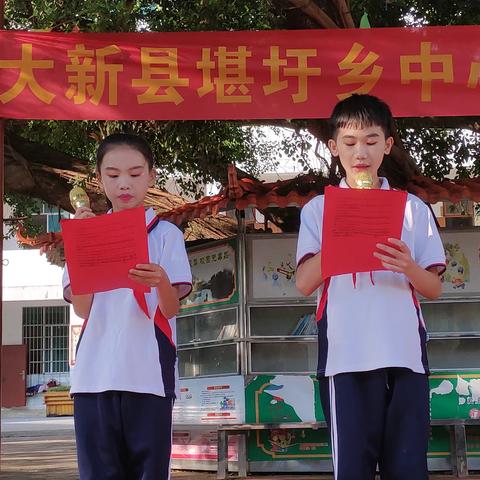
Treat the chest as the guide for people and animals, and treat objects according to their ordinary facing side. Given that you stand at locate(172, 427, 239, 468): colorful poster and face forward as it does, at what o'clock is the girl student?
The girl student is roughly at 12 o'clock from the colorful poster.

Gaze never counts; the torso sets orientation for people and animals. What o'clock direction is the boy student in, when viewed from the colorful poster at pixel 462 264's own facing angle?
The boy student is roughly at 12 o'clock from the colorful poster.

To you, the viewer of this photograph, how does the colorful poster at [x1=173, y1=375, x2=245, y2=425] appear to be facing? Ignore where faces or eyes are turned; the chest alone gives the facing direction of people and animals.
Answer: facing the viewer

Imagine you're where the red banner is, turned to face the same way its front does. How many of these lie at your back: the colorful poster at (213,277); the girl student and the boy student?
1

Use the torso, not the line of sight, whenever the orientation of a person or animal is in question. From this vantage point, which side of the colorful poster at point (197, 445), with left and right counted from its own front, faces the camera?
front

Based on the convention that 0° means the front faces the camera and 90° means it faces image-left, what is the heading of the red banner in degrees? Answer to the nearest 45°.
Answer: approximately 0°

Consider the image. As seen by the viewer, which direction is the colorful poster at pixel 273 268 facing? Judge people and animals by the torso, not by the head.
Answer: toward the camera

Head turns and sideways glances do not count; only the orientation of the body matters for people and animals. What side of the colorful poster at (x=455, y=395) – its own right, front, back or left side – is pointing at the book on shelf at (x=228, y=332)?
right

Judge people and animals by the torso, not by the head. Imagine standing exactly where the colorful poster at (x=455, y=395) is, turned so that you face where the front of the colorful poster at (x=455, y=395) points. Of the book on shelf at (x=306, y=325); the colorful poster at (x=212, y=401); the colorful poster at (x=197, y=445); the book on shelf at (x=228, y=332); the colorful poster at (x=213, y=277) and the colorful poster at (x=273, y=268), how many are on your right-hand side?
6

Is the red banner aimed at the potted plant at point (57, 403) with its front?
no

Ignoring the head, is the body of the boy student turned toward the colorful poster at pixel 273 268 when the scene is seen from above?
no

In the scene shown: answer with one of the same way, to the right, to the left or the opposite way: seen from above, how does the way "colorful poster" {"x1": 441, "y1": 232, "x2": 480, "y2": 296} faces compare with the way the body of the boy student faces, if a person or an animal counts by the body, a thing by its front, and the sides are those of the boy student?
the same way

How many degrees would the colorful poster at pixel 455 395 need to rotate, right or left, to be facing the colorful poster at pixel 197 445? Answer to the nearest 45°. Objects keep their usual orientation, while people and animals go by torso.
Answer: approximately 90° to its right

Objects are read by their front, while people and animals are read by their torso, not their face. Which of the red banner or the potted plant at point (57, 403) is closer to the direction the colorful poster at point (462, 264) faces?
the red banner

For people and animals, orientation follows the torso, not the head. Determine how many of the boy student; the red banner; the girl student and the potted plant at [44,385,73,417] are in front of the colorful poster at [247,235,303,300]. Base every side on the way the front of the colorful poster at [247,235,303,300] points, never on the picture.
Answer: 3

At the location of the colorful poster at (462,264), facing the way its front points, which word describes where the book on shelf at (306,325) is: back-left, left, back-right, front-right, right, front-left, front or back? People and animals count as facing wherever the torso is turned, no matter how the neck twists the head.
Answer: right

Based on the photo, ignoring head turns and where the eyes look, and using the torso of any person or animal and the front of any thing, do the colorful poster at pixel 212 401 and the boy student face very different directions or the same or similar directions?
same or similar directions

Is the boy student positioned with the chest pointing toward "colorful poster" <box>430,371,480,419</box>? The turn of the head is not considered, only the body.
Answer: no

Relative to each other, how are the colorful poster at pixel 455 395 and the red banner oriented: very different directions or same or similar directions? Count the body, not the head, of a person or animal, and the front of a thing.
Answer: same or similar directions
